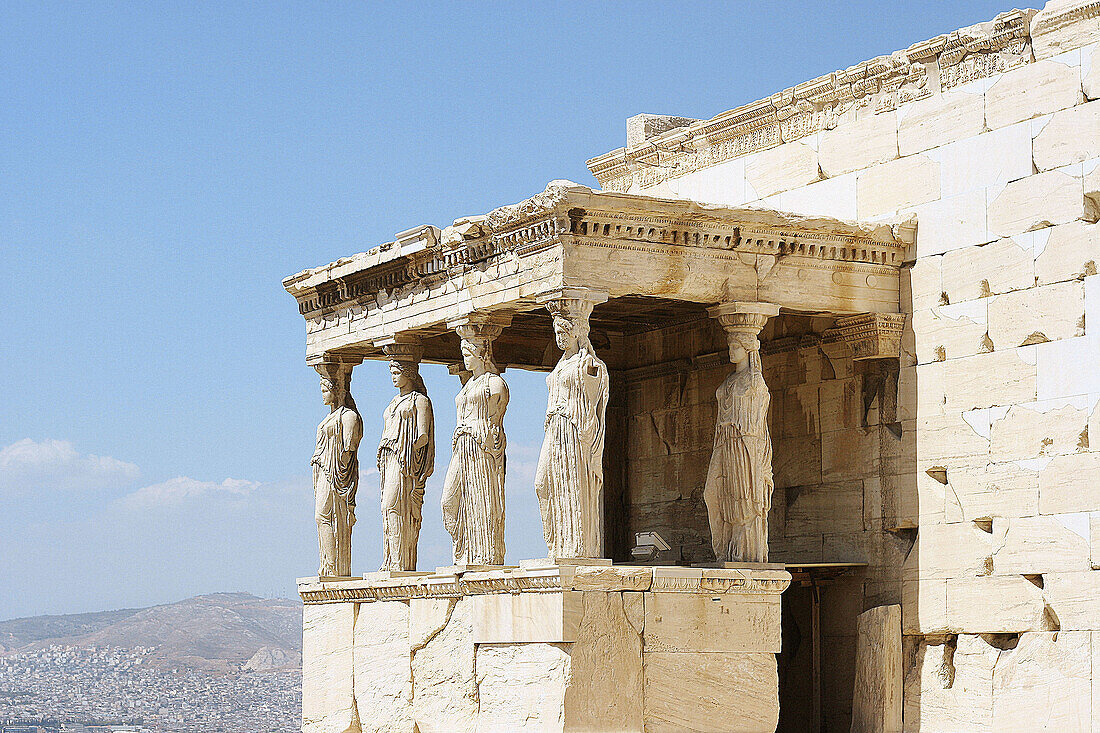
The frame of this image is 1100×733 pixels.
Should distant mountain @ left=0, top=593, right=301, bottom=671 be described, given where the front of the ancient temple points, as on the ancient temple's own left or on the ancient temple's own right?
on the ancient temple's own right

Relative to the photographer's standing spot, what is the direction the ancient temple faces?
facing the viewer and to the left of the viewer
